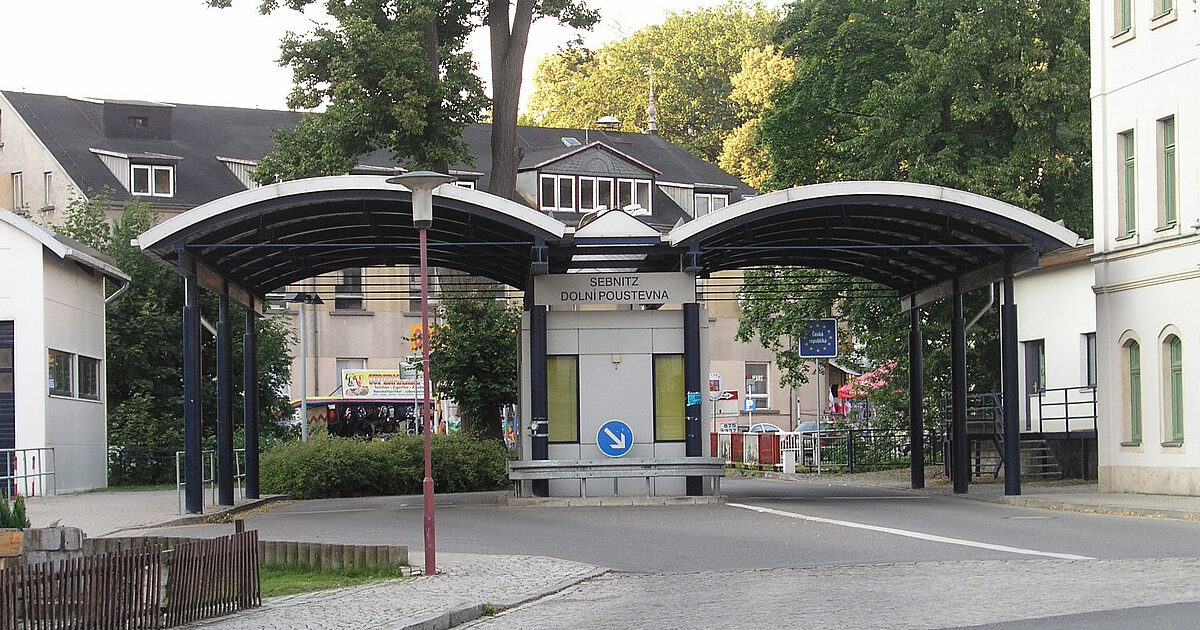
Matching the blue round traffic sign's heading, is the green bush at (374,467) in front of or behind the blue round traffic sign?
behind

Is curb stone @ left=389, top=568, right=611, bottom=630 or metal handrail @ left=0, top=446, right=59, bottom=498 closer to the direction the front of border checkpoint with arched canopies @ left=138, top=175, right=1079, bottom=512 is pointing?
the curb stone

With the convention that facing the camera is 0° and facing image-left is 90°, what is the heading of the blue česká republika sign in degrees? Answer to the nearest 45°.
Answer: approximately 0°

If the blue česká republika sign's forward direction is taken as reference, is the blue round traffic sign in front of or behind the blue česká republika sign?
in front

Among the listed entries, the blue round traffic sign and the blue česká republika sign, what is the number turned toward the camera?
2

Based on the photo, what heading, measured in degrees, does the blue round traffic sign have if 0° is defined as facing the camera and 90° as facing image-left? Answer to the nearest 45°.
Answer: approximately 0°

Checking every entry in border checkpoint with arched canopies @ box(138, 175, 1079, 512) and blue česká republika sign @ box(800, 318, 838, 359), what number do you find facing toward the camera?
2

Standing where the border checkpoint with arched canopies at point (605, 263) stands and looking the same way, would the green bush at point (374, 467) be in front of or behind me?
behind
